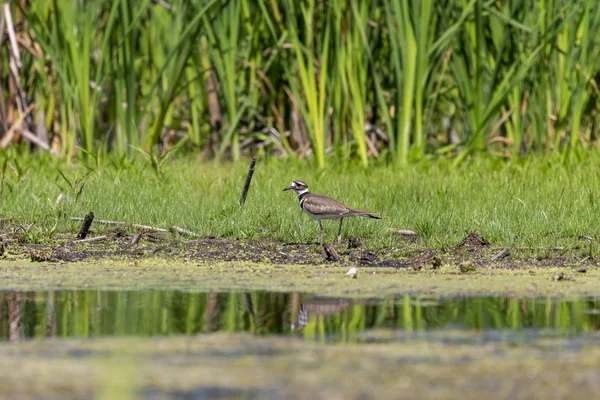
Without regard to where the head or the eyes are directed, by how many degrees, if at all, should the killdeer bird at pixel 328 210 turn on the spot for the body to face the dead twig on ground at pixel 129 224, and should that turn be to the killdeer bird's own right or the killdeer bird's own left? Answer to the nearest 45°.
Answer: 0° — it already faces it

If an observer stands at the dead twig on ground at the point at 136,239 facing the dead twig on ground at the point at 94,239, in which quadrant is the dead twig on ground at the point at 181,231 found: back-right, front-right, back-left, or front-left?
back-right

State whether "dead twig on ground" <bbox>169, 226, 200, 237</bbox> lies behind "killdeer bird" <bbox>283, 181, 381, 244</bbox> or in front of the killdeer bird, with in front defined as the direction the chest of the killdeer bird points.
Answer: in front

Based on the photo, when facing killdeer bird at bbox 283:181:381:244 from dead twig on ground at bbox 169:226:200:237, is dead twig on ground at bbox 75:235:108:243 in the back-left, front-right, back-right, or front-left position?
back-right

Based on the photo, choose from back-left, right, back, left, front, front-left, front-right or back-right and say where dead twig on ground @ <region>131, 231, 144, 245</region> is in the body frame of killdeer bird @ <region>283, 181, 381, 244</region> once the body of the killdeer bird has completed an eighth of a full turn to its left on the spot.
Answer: front-right

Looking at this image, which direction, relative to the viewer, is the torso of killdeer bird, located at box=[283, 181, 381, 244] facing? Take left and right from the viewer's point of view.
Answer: facing to the left of the viewer

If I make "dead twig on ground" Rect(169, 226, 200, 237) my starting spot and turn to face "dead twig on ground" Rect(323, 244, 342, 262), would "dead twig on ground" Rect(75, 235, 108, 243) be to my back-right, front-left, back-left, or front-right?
back-right

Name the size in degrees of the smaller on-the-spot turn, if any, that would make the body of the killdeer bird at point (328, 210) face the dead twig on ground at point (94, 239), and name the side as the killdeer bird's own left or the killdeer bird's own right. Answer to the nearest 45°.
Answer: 0° — it already faces it
